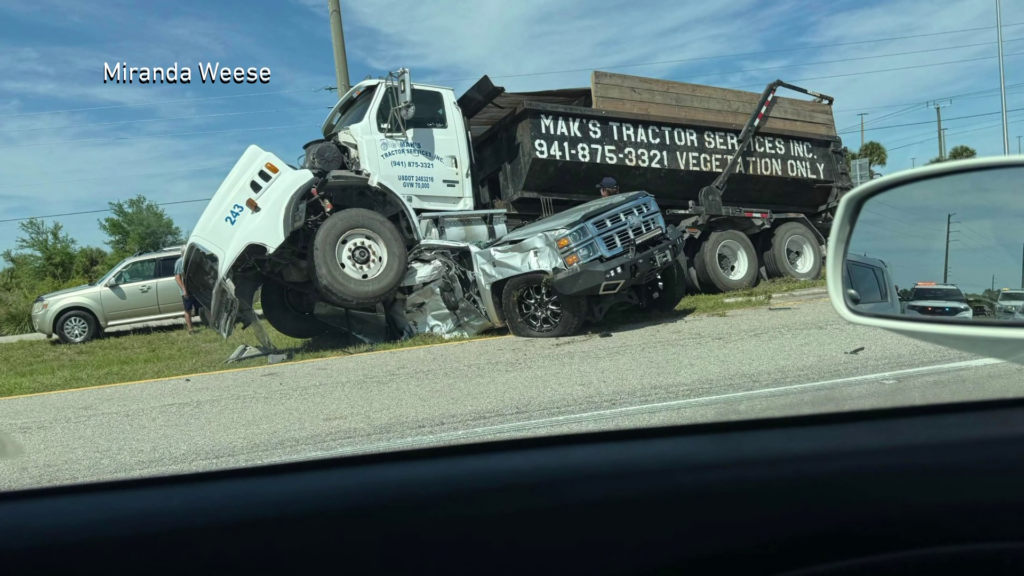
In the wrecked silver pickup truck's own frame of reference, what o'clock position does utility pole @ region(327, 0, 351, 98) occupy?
The utility pole is roughly at 7 o'clock from the wrecked silver pickup truck.

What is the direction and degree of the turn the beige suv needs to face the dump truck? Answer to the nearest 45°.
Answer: approximately 135° to its left

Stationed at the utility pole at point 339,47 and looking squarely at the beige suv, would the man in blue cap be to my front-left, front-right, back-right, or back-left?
back-left

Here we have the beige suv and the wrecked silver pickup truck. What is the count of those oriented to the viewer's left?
1

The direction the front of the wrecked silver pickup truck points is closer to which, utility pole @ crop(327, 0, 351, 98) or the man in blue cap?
the man in blue cap

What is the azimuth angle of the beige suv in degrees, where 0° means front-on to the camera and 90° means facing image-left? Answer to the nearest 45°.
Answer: approximately 90°

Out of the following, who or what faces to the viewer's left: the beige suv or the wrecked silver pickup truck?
the beige suv

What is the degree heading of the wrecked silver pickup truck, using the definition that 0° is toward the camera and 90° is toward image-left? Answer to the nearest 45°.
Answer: approximately 315°

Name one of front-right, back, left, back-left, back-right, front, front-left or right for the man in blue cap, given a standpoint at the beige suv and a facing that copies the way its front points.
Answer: back-left

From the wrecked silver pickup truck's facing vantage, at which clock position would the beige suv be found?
The beige suv is roughly at 6 o'clock from the wrecked silver pickup truck.

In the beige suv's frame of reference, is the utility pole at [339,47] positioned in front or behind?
behind
